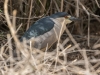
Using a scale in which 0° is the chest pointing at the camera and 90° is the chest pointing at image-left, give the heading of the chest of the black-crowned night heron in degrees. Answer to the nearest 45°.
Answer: approximately 270°
